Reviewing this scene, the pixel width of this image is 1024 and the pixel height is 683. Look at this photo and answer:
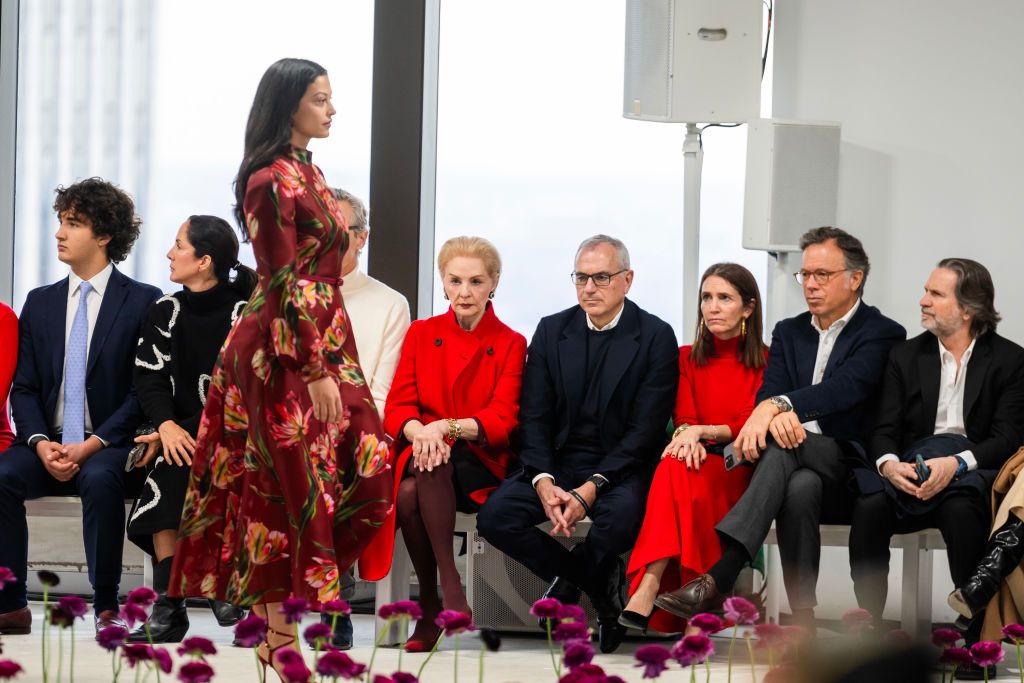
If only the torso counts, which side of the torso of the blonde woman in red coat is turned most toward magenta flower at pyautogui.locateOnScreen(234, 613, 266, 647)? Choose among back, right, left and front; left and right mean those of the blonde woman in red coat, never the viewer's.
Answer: front

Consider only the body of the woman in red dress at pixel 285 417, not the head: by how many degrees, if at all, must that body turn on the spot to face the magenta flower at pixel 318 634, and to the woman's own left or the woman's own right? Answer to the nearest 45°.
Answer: approximately 90° to the woman's own right

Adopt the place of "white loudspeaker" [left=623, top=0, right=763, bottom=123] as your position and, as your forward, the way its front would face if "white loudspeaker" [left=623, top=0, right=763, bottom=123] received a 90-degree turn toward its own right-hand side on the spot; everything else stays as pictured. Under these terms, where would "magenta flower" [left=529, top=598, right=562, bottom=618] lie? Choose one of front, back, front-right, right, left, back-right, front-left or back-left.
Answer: back-left

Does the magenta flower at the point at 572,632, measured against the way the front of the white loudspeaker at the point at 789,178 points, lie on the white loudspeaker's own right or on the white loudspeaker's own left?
on the white loudspeaker's own right

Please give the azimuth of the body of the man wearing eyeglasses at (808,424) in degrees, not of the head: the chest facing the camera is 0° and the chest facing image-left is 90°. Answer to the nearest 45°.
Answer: approximately 45°

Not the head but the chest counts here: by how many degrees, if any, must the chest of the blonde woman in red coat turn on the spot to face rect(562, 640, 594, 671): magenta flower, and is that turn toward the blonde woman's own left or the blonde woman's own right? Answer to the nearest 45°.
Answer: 0° — they already face it

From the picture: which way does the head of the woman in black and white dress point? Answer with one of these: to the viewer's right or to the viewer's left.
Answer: to the viewer's left

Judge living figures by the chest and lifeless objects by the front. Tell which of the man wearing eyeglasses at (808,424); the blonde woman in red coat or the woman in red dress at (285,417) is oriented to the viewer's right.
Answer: the woman in red dress

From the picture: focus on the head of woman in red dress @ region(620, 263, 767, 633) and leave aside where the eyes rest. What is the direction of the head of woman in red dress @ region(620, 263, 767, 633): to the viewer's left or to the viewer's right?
to the viewer's left

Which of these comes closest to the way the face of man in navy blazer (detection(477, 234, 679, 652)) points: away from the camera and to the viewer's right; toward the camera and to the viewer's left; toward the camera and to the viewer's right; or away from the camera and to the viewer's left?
toward the camera and to the viewer's left

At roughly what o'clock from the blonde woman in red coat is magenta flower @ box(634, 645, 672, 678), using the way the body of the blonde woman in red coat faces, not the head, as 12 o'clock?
The magenta flower is roughly at 12 o'clock from the blonde woman in red coat.

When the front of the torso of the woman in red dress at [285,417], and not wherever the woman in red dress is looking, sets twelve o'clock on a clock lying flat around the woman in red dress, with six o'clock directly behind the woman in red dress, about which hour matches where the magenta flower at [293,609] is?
The magenta flower is roughly at 3 o'clock from the woman in red dress.

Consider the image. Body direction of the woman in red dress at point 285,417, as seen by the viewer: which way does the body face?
to the viewer's right

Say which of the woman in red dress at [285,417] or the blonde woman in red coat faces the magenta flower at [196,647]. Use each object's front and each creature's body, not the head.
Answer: the blonde woman in red coat
